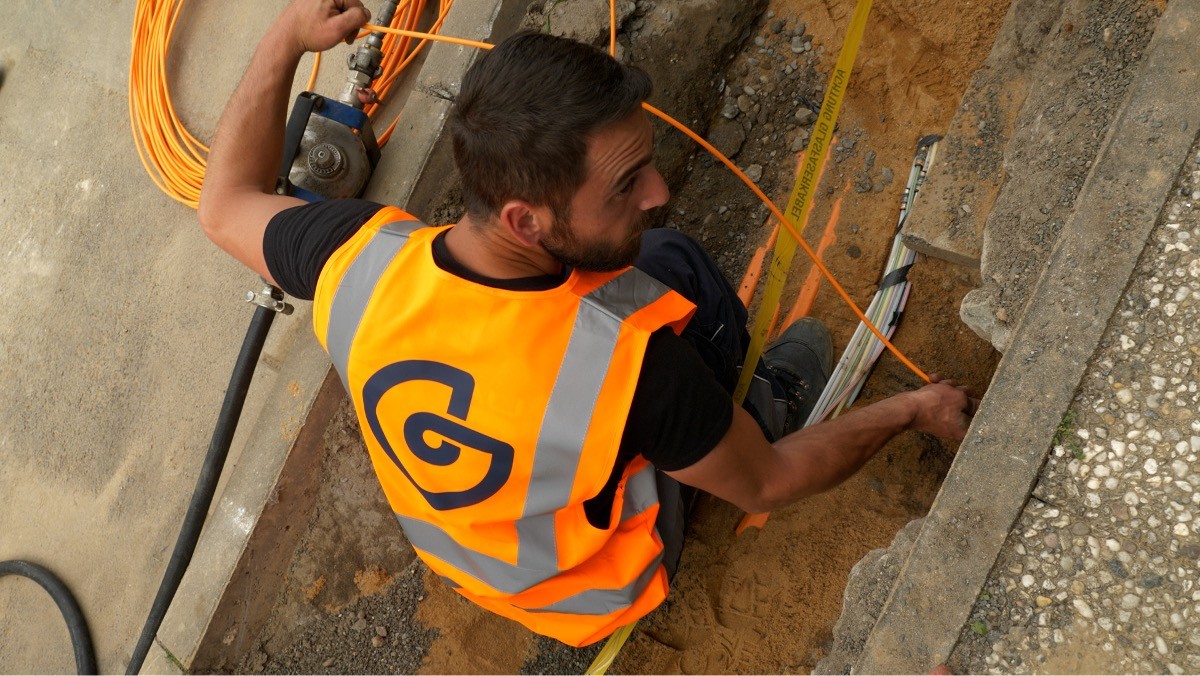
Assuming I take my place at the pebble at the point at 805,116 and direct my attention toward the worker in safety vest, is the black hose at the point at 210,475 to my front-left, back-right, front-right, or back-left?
front-right

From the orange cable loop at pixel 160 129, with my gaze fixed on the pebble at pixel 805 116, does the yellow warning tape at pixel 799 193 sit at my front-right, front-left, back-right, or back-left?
front-right

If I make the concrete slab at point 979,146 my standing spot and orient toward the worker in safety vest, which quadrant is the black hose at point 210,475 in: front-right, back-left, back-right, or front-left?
front-right

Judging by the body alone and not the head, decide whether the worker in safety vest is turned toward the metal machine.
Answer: no

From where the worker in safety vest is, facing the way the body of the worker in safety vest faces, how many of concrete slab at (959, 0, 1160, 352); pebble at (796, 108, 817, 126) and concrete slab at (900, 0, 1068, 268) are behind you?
0

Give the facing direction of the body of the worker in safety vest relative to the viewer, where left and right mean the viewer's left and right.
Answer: facing away from the viewer and to the right of the viewer

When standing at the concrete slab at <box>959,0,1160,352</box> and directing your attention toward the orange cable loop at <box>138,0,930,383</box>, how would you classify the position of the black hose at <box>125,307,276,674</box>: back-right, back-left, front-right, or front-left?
front-left

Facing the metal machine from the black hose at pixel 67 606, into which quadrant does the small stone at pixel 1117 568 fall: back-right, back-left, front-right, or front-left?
front-right

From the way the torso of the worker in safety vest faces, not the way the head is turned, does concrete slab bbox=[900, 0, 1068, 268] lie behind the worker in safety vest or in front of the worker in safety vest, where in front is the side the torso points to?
in front

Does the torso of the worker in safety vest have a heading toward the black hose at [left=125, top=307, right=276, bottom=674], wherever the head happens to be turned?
no

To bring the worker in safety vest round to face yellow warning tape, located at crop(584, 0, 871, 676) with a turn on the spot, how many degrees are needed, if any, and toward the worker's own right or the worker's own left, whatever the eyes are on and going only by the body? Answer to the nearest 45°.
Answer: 0° — they already face it

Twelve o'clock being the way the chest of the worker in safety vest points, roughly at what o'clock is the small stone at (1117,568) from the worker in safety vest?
The small stone is roughly at 2 o'clock from the worker in safety vest.

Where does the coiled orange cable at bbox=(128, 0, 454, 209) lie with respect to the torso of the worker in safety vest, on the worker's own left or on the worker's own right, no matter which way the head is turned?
on the worker's own left

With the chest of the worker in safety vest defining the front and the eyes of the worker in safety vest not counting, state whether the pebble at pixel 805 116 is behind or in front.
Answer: in front
